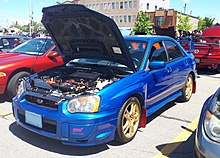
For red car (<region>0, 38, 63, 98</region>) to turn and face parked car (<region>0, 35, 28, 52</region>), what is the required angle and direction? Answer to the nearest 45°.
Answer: approximately 135° to its right

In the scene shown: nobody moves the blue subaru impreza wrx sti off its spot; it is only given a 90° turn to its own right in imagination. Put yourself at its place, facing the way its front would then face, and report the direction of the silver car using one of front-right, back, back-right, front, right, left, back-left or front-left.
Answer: back

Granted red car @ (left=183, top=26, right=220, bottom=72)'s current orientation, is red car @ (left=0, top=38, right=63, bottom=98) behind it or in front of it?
behind

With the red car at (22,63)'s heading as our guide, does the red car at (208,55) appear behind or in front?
behind

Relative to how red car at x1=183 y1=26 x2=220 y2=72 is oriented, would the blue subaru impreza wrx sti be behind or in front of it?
behind

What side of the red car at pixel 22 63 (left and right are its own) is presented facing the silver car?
left

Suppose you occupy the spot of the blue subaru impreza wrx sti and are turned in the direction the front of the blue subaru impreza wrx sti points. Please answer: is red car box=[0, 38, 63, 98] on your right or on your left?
on your right

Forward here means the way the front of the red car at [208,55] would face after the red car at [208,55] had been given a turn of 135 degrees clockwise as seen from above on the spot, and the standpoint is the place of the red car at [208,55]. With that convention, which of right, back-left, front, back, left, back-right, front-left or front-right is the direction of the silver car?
front

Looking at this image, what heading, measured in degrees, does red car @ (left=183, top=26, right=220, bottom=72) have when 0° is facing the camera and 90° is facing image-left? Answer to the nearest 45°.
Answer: approximately 225°

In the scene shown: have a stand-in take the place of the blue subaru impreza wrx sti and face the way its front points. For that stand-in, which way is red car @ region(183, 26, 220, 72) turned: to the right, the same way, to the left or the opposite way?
the opposite way

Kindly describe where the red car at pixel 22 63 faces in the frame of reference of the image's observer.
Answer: facing the viewer and to the left of the viewer

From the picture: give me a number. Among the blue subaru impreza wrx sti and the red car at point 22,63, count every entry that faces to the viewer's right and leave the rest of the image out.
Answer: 0
